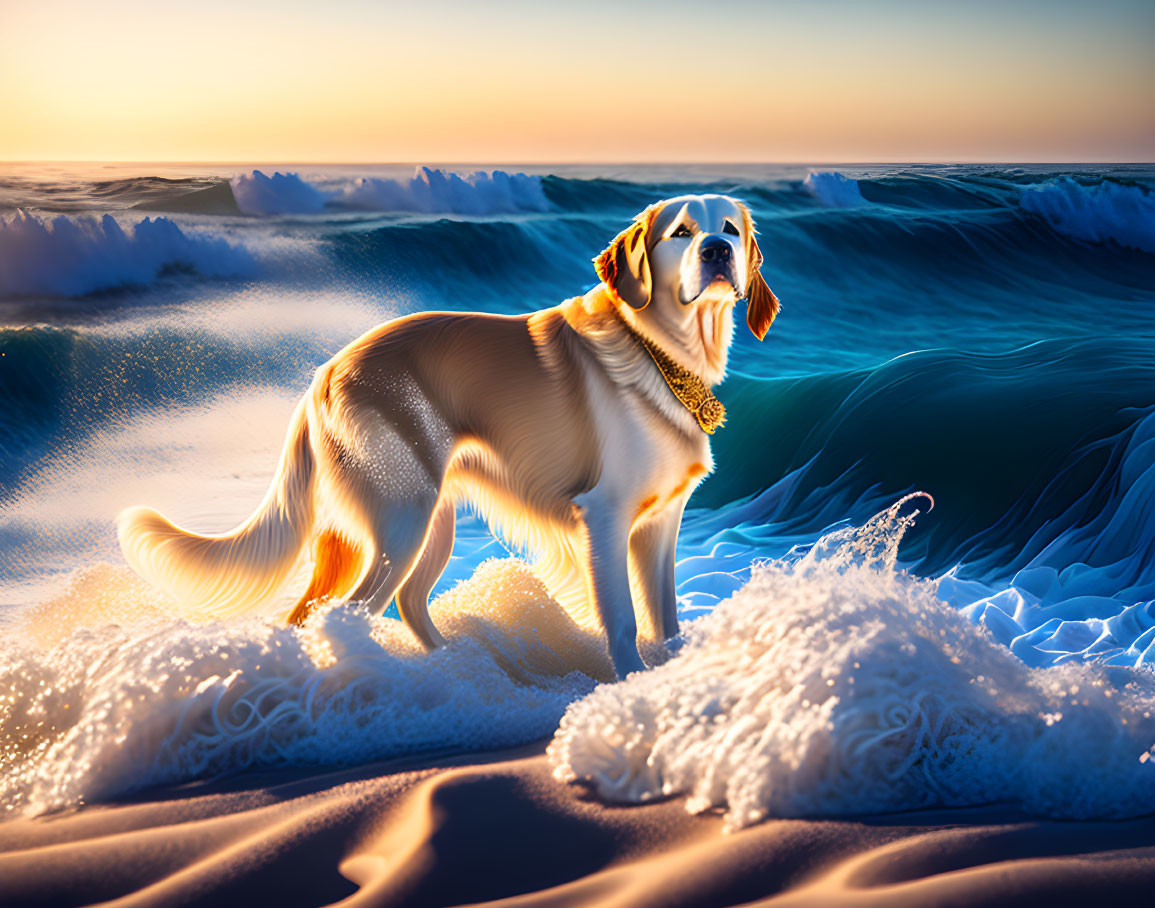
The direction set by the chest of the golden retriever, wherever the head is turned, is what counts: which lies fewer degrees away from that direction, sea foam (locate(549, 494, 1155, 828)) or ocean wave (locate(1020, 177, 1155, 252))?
the sea foam

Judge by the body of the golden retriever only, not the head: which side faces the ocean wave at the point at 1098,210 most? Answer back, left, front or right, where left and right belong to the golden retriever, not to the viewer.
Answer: left

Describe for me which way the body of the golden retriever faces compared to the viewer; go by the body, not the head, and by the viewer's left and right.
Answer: facing the viewer and to the right of the viewer
